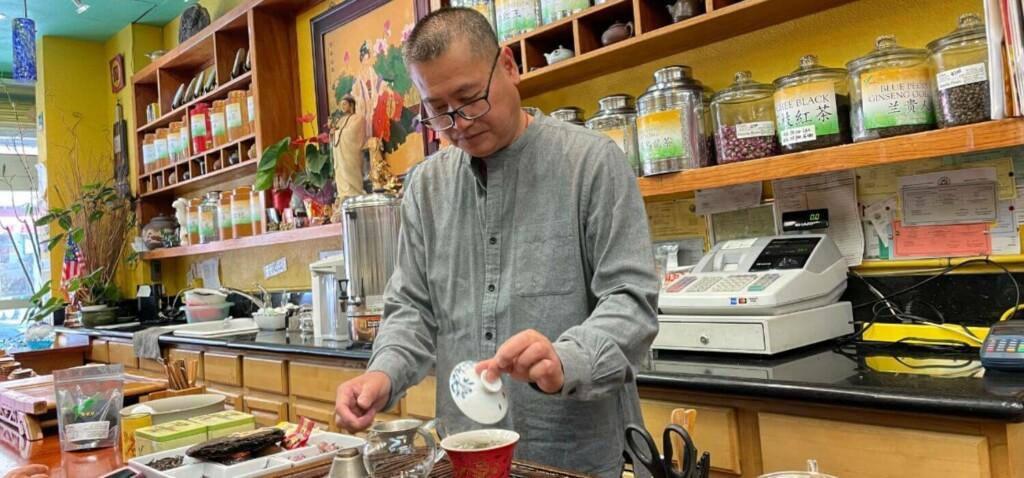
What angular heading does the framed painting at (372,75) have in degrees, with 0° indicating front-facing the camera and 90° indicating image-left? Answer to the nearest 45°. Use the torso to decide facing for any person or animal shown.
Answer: approximately 45°

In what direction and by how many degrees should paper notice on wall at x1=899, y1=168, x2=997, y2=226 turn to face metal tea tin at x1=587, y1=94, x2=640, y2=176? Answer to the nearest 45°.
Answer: approximately 90° to its right

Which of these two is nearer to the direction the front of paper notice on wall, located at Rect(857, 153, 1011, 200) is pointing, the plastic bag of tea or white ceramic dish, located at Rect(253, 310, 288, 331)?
the plastic bag of tea

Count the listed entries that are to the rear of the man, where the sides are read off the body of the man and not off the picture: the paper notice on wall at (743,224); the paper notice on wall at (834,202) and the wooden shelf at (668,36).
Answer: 3

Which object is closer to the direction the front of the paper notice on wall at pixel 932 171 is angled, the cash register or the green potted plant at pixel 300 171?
the cash register

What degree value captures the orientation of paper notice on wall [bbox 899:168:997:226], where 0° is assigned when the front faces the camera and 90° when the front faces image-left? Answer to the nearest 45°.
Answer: approximately 0°
